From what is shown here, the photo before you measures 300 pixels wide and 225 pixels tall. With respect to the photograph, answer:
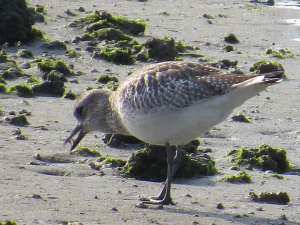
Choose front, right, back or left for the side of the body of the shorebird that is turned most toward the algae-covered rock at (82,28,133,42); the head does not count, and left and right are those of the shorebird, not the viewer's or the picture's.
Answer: right

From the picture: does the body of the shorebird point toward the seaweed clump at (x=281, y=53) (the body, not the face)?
no

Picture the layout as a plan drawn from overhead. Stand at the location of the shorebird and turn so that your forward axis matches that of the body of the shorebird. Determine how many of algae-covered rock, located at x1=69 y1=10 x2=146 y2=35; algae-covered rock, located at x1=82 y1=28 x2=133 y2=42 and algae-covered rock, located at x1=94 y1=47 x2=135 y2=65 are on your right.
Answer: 3

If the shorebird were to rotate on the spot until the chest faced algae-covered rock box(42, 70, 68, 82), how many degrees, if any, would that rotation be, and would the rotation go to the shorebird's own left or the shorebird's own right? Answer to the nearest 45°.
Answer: approximately 45° to the shorebird's own right

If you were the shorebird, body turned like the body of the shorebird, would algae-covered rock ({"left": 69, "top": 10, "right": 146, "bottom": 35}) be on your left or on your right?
on your right

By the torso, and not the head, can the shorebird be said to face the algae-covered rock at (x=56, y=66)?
no

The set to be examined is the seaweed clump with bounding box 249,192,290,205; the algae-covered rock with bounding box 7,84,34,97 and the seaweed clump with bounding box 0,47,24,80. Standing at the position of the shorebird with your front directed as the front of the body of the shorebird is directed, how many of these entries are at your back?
1

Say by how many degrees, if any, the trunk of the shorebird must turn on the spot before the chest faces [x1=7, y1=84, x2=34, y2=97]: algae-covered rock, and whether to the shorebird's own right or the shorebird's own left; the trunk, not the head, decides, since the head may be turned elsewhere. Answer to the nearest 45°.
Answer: approximately 45° to the shorebird's own right

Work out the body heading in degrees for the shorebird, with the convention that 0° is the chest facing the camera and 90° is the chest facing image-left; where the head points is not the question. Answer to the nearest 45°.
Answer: approximately 90°

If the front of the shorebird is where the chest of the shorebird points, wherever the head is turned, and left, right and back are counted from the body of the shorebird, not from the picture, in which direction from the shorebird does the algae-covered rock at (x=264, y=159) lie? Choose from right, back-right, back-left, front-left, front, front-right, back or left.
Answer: back-right

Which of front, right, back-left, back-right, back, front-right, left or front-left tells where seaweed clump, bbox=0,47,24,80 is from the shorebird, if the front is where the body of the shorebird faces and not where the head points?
front-right

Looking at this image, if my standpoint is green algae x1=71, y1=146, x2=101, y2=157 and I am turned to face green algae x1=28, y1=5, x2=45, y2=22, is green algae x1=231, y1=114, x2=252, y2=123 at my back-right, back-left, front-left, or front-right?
front-right
